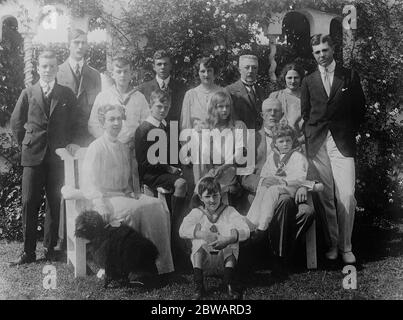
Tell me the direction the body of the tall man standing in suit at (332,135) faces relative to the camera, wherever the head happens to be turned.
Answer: toward the camera

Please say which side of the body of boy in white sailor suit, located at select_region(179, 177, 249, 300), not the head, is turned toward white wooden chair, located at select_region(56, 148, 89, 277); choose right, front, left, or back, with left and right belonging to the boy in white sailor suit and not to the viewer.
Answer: right

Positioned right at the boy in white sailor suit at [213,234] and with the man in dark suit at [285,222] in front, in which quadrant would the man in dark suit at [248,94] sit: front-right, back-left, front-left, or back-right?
front-left

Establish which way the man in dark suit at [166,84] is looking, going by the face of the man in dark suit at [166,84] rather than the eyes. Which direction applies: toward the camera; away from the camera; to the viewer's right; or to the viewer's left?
toward the camera

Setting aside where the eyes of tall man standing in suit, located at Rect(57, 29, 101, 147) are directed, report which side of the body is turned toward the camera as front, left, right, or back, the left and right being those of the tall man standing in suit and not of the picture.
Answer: front

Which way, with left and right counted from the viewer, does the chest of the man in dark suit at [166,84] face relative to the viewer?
facing the viewer

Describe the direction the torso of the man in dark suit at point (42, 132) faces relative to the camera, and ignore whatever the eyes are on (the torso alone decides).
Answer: toward the camera

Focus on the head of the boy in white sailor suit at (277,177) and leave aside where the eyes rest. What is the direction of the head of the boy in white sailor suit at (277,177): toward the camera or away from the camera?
toward the camera

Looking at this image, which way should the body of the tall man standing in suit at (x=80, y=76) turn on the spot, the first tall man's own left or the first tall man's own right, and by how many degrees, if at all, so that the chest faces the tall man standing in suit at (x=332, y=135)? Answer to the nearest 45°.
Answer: approximately 90° to the first tall man's own left

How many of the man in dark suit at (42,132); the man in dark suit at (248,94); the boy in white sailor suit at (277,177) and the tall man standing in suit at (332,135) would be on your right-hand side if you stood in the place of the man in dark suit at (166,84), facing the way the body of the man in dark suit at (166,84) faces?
1

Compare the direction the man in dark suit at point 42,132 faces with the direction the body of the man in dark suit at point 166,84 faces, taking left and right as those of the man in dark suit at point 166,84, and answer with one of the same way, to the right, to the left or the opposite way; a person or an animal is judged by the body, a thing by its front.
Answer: the same way

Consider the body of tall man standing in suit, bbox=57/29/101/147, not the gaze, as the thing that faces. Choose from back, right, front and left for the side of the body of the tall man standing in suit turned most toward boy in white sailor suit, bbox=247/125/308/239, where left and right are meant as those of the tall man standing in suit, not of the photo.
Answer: left

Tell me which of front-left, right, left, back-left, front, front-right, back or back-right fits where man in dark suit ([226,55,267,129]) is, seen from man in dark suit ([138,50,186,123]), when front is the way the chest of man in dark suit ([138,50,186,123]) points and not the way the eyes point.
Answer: left
